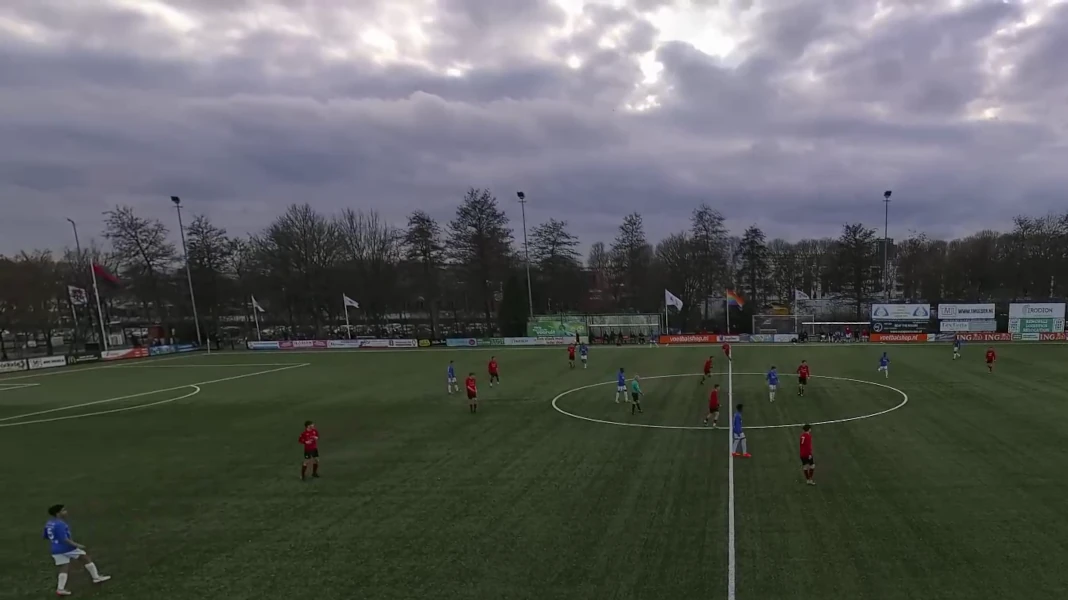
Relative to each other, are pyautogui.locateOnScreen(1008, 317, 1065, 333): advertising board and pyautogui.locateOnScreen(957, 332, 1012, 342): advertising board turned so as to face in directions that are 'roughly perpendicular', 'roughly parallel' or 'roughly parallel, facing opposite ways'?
roughly parallel

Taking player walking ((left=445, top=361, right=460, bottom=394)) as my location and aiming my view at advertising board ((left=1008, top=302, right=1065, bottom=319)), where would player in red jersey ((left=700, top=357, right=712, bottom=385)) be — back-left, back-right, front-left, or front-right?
front-right

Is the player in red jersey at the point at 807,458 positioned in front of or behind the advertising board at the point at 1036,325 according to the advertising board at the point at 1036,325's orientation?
in front

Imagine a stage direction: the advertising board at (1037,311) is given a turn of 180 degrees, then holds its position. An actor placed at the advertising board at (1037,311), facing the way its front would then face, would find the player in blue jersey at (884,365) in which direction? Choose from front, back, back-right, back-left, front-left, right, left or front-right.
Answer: back

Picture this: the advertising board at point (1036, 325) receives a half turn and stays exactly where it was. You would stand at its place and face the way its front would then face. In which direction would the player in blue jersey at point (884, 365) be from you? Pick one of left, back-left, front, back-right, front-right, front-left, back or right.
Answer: back

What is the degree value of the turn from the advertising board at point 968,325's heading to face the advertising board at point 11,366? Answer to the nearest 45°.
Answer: approximately 45° to its right

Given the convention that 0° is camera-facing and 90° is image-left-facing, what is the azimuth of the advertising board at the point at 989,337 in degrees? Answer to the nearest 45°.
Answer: approximately 0°

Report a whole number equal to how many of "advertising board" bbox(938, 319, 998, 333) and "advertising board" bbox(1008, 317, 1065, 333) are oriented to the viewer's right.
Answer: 0

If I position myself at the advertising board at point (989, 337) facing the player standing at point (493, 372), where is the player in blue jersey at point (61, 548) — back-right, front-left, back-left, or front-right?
front-left

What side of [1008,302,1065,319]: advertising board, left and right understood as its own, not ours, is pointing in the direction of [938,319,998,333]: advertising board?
right

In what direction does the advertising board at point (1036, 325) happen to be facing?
toward the camera
